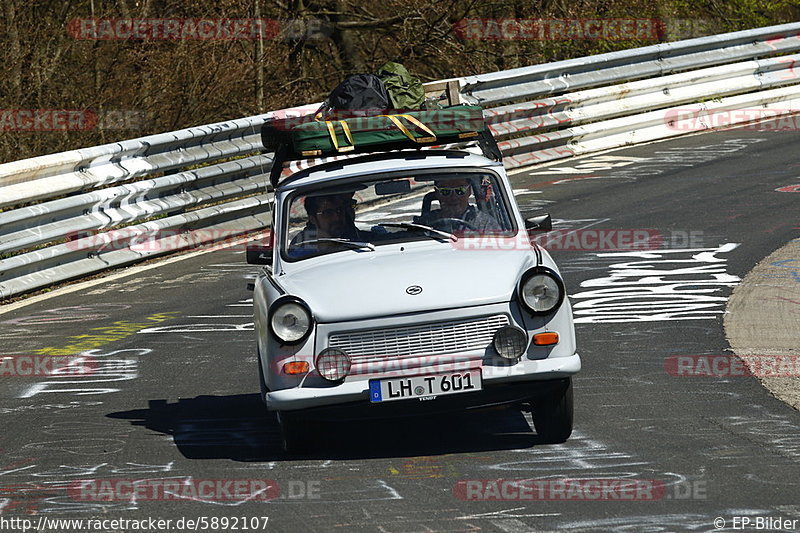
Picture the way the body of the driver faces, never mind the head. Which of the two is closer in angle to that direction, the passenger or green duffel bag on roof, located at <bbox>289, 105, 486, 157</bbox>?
the passenger

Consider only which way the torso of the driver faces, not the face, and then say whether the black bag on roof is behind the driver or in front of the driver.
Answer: behind

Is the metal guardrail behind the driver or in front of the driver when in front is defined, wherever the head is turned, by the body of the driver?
behind

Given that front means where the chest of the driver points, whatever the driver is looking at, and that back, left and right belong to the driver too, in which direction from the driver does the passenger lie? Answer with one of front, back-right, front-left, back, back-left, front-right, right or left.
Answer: right

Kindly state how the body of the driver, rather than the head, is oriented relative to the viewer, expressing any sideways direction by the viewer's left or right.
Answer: facing the viewer

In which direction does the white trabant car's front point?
toward the camera

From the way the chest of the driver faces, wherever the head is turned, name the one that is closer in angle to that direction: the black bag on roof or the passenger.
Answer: the passenger
